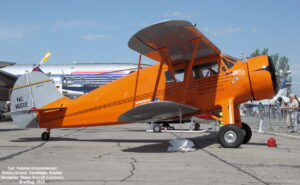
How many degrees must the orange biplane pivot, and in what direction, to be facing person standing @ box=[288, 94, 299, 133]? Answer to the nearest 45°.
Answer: approximately 45° to its left

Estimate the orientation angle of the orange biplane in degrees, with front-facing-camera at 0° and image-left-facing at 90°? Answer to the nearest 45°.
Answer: approximately 270°

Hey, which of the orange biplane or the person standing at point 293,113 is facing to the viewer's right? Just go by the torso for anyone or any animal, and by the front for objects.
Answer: the orange biplane
